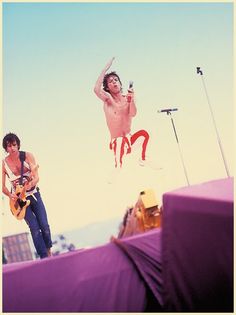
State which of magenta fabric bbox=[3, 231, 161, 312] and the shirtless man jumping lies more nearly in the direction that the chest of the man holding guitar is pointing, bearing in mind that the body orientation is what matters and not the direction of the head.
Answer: the magenta fabric

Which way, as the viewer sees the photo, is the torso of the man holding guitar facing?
toward the camera

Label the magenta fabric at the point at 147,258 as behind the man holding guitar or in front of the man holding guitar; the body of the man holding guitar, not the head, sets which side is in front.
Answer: in front

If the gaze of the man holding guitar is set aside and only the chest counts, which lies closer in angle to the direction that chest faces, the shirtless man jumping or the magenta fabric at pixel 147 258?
the magenta fabric

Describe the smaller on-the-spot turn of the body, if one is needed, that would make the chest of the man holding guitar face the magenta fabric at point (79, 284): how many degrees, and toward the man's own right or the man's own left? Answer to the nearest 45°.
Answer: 0° — they already face it
